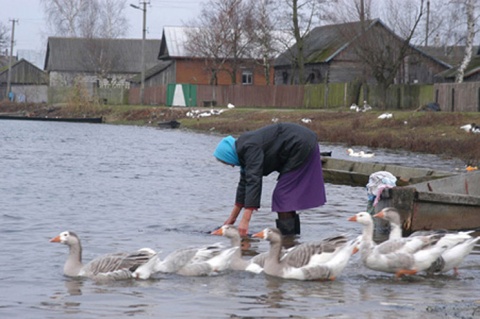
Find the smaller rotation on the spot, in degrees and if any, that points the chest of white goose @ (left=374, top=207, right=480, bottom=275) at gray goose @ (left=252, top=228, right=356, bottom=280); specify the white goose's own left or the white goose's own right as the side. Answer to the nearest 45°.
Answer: approximately 45° to the white goose's own left

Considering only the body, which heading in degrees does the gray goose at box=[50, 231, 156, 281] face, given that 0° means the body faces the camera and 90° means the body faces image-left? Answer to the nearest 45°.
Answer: approximately 90°

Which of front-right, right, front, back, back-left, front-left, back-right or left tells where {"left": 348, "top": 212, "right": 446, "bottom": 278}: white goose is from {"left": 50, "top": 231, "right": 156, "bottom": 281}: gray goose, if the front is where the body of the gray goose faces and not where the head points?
back

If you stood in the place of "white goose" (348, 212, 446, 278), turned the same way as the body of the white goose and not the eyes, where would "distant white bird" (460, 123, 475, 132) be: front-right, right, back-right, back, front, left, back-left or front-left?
right

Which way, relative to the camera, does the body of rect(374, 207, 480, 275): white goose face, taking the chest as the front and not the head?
to the viewer's left

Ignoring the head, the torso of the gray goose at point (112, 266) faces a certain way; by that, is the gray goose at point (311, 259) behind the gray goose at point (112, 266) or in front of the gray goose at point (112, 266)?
behind

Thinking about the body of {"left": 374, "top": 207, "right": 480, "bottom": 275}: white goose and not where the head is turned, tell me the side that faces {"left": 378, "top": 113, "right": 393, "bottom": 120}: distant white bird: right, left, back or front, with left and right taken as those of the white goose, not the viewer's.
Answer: right

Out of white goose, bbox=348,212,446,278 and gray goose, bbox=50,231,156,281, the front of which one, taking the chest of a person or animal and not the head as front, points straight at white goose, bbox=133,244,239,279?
white goose, bbox=348,212,446,278

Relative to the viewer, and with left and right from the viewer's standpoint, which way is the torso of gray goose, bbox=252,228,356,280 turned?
facing to the left of the viewer

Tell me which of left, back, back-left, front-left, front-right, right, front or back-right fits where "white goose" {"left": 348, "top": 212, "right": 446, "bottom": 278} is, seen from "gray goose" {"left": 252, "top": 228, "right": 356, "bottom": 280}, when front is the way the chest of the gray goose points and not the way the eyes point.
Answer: back
